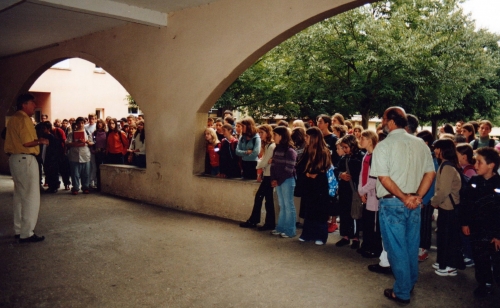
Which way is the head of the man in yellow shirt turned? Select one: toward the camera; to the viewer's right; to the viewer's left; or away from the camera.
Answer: to the viewer's right

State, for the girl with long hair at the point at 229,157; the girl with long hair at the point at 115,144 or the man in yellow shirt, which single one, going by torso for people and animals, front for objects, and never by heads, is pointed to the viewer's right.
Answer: the man in yellow shirt

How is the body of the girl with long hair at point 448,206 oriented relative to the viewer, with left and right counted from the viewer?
facing to the left of the viewer

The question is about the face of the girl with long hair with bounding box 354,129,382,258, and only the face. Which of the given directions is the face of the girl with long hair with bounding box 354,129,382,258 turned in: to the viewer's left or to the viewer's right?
to the viewer's left

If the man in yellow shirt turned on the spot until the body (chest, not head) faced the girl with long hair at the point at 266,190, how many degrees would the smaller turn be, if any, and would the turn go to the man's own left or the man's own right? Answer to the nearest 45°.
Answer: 0° — they already face them

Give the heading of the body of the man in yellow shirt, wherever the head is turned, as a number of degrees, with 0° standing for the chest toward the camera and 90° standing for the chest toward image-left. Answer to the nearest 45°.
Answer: approximately 270°

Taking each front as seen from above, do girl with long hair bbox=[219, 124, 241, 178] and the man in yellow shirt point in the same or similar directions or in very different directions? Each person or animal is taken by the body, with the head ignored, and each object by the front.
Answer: very different directions

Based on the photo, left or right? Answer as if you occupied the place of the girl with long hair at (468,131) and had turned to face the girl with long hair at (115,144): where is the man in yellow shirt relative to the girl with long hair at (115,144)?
left

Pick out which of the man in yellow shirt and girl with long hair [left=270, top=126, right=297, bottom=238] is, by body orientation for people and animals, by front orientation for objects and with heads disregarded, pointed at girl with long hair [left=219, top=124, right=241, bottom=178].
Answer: the man in yellow shirt

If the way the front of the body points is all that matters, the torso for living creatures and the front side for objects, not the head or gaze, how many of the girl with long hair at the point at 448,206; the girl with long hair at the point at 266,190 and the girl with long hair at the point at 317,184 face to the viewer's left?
3

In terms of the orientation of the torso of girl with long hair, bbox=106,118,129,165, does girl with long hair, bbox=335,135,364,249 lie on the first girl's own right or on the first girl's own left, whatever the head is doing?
on the first girl's own left

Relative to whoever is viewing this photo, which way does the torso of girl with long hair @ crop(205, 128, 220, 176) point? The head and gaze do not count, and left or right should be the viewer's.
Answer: facing the viewer and to the left of the viewer

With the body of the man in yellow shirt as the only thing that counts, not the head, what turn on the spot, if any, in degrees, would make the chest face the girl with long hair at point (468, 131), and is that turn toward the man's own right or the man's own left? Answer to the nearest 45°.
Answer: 0° — they already face them

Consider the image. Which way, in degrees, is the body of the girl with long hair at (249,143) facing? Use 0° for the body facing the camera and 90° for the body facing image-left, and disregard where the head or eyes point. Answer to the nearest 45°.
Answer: approximately 45°

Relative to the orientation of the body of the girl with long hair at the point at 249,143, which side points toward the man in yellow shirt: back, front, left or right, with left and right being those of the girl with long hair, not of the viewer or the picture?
front
